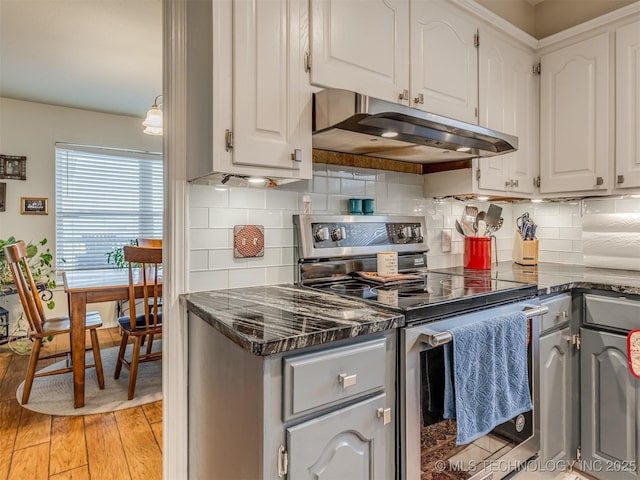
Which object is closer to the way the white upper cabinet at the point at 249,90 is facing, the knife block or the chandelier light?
the knife block

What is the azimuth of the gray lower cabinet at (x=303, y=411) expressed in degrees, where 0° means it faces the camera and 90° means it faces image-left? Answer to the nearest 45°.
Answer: approximately 315°

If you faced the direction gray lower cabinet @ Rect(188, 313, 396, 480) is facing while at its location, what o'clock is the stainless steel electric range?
The stainless steel electric range is roughly at 9 o'clock from the gray lower cabinet.

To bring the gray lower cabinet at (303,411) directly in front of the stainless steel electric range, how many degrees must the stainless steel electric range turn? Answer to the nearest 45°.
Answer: approximately 90° to its right

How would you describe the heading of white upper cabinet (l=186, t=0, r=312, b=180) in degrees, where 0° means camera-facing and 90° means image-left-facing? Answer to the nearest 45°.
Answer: approximately 315°

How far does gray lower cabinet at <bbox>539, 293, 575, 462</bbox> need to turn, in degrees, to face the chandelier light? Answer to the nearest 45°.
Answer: approximately 135° to its right

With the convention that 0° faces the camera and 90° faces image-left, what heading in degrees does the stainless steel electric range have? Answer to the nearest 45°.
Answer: approximately 315°
